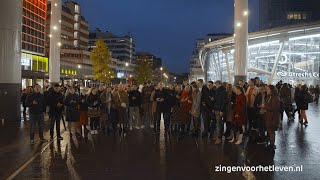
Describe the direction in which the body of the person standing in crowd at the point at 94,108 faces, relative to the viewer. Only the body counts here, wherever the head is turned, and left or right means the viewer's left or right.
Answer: facing the viewer

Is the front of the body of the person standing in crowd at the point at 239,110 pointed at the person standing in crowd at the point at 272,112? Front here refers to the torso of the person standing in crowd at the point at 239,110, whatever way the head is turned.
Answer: no

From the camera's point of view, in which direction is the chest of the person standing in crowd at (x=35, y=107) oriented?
toward the camera

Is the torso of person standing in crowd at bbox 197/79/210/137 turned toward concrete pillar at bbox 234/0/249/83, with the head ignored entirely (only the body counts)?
no

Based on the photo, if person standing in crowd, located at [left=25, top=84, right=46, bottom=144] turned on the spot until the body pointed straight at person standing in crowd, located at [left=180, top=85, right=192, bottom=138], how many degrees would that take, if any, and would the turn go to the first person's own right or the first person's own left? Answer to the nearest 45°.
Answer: approximately 90° to the first person's own left

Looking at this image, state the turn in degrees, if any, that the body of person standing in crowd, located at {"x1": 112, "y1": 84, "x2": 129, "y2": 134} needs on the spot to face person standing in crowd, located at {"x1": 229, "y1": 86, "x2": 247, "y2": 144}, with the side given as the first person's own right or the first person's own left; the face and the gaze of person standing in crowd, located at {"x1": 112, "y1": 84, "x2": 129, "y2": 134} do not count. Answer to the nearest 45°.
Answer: approximately 45° to the first person's own left

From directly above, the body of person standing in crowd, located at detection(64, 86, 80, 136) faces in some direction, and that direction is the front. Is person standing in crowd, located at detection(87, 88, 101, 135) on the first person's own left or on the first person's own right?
on the first person's own left

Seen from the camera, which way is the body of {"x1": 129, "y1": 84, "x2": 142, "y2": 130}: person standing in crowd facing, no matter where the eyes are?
toward the camera

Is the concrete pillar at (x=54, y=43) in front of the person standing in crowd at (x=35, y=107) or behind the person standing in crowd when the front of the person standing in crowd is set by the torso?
behind
